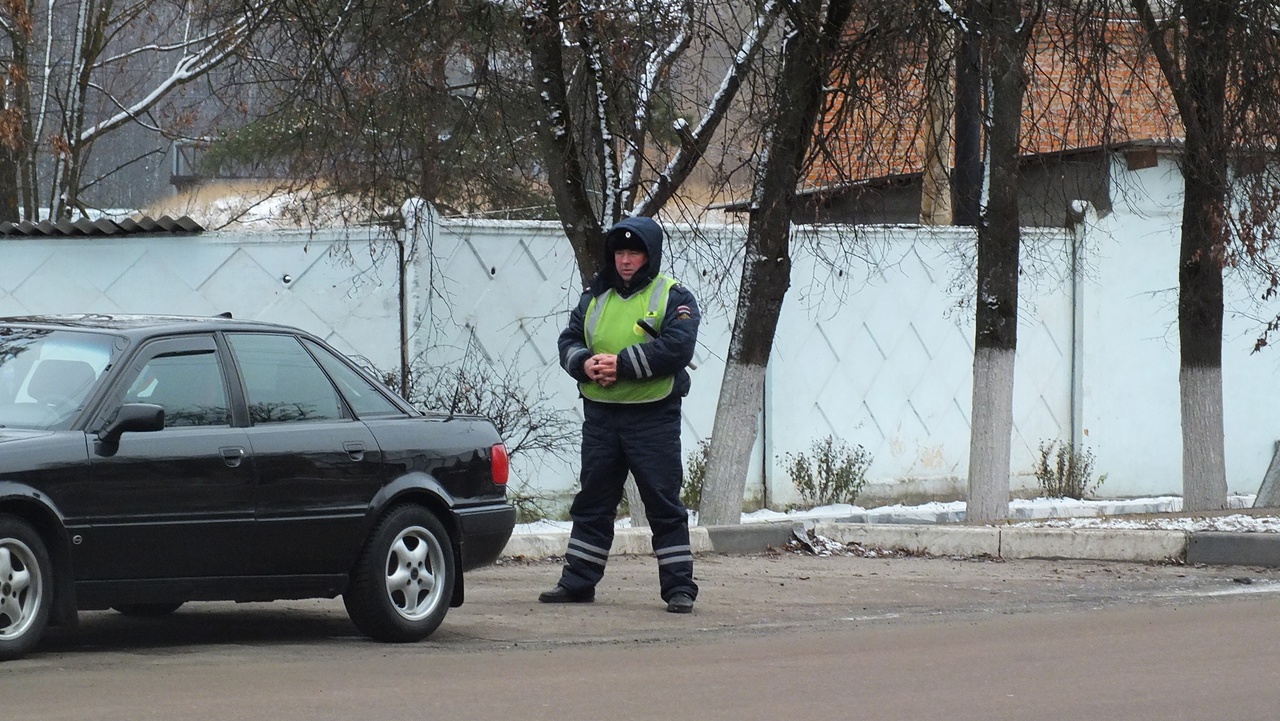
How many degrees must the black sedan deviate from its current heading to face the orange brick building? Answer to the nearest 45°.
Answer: approximately 180°

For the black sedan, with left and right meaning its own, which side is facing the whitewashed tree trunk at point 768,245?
back

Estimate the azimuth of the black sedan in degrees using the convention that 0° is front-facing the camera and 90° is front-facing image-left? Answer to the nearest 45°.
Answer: approximately 45°

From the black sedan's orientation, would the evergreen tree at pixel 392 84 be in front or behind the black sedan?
behind

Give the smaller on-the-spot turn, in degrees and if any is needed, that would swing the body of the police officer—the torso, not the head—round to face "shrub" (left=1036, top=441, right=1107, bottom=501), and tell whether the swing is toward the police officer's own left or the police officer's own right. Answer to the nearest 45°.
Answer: approximately 180°

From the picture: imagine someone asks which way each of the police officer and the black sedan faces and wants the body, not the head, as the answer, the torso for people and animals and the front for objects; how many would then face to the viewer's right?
0

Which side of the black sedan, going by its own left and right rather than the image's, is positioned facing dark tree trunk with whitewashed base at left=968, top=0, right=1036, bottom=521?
back

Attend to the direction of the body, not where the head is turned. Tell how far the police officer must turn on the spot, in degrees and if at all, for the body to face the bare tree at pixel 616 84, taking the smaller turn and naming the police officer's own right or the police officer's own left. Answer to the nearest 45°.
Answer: approximately 135° to the police officer's own right
